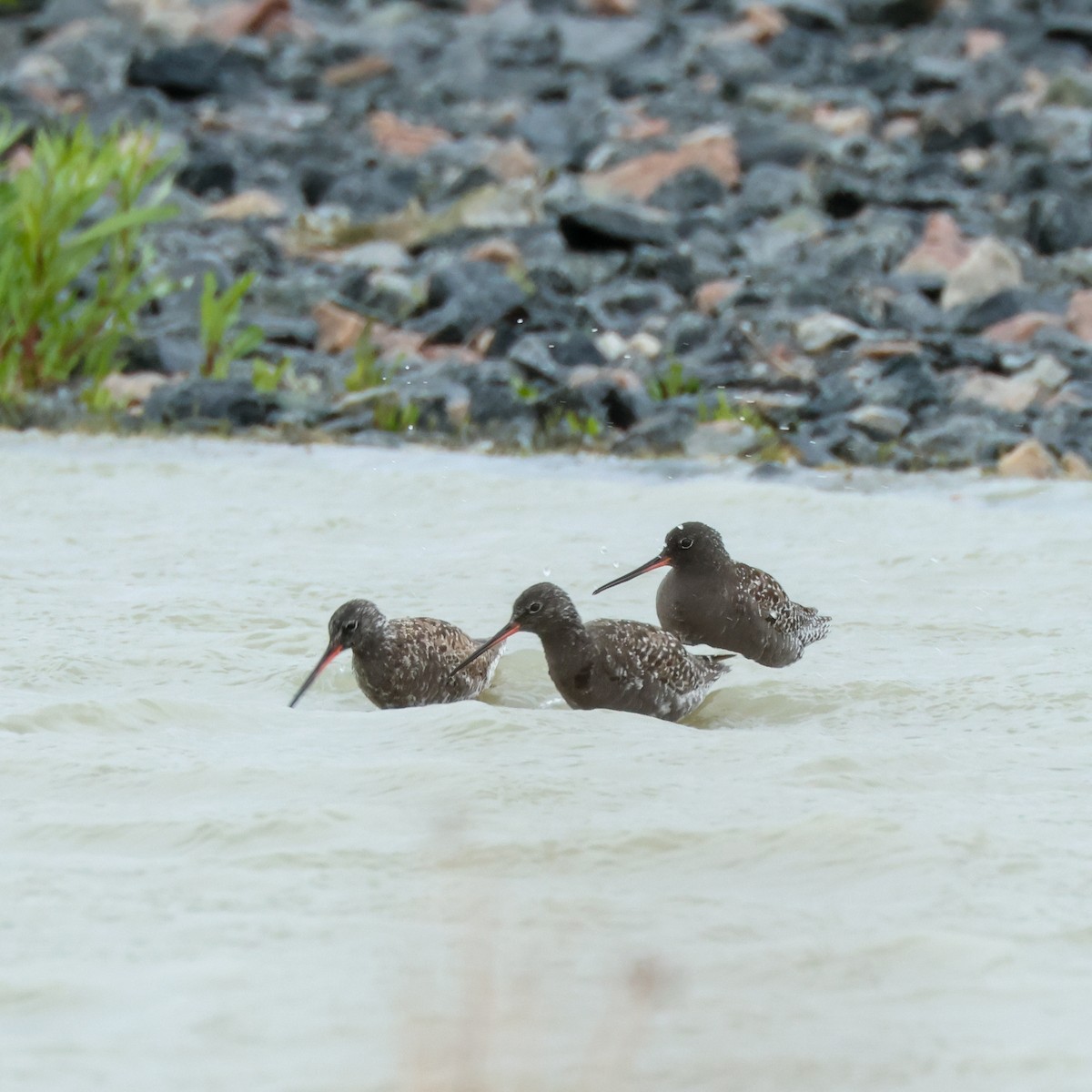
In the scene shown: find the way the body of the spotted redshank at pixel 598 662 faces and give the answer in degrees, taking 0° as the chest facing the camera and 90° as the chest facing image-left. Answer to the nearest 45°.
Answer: approximately 90°

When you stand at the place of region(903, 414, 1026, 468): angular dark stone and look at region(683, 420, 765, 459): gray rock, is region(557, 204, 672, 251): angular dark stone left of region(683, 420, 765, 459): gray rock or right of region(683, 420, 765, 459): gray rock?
right

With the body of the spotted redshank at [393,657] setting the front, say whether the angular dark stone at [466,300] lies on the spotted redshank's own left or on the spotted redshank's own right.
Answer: on the spotted redshank's own right

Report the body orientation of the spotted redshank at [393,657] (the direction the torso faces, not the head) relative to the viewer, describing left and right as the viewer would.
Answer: facing to the left of the viewer

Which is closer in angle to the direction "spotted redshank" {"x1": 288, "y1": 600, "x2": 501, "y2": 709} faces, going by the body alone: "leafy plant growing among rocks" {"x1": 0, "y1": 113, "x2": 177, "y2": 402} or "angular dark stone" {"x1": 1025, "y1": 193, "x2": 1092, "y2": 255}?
the leafy plant growing among rocks

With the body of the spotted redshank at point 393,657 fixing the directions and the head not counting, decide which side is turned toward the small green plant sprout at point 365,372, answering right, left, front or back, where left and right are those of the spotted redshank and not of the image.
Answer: right

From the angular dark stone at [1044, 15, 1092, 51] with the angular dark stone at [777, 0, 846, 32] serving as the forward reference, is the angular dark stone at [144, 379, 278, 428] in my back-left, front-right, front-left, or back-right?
front-left

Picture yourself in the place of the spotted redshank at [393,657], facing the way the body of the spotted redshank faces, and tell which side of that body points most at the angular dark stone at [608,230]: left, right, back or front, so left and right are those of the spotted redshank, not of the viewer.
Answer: right

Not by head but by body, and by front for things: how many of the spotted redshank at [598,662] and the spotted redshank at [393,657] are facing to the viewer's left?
2

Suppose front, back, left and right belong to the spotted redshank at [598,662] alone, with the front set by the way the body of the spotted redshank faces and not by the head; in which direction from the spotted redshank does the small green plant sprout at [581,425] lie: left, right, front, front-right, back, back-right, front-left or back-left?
right

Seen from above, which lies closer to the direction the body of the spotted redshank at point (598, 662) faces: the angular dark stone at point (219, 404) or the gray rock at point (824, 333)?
the angular dark stone

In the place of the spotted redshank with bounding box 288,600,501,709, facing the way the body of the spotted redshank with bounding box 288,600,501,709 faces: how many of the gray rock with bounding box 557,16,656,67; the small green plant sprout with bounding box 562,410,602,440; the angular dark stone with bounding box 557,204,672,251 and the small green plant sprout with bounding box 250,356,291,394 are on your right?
4

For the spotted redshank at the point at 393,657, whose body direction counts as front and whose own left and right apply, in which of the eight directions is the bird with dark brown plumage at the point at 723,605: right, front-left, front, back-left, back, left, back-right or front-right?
back-right

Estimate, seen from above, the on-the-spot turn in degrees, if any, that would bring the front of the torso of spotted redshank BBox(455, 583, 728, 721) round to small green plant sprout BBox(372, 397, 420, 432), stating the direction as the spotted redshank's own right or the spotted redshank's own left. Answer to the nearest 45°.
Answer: approximately 90° to the spotted redshank's own right
